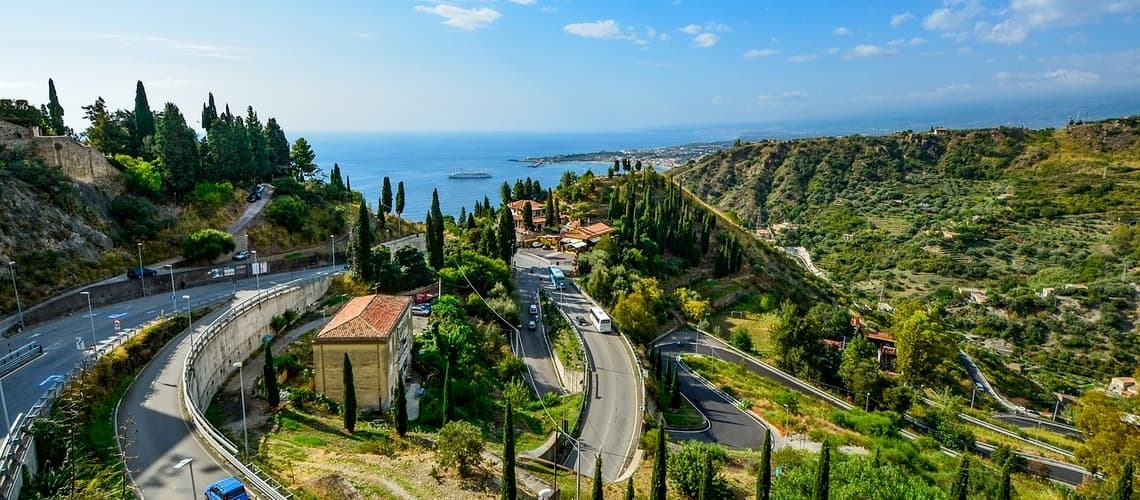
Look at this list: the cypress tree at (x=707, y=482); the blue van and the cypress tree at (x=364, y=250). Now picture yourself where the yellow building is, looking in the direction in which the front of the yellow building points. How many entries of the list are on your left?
1

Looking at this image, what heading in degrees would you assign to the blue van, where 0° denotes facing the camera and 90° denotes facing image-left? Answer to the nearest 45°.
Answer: approximately 135°

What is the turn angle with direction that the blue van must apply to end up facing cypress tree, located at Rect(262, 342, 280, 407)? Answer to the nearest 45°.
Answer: approximately 45° to its right

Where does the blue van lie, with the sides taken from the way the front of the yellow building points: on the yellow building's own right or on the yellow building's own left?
on the yellow building's own right

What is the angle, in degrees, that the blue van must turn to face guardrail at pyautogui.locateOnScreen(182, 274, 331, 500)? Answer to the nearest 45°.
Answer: approximately 45° to its right

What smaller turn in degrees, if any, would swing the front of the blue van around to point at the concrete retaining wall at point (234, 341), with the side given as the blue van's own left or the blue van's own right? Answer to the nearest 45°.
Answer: approximately 45° to the blue van's own right

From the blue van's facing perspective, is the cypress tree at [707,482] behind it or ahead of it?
behind
